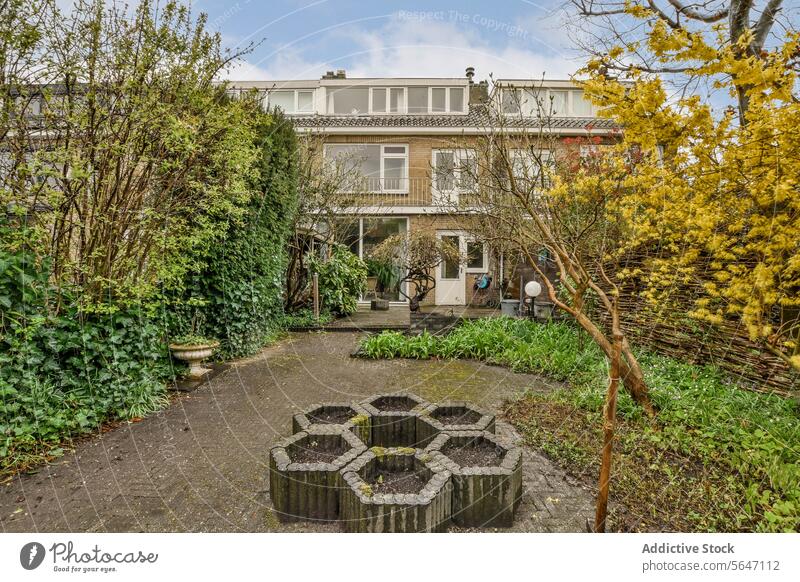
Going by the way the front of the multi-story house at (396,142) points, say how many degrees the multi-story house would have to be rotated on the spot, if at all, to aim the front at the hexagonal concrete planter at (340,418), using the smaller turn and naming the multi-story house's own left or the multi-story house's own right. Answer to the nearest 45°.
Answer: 0° — it already faces it

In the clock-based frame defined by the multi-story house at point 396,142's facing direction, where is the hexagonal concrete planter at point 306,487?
The hexagonal concrete planter is roughly at 12 o'clock from the multi-story house.

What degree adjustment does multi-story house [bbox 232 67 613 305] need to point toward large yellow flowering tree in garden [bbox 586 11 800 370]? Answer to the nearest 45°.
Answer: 0° — it already faces it

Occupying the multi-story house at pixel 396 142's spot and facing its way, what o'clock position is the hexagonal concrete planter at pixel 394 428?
The hexagonal concrete planter is roughly at 12 o'clock from the multi-story house.

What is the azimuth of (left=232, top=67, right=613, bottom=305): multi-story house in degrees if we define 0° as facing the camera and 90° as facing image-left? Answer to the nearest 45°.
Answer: approximately 0°

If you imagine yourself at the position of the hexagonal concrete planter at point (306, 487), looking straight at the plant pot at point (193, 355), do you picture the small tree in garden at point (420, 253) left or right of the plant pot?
right

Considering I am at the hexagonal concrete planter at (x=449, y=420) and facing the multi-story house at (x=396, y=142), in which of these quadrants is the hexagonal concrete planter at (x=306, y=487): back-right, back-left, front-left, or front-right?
back-left

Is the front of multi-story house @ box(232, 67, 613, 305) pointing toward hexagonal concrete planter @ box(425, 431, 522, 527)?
yes
